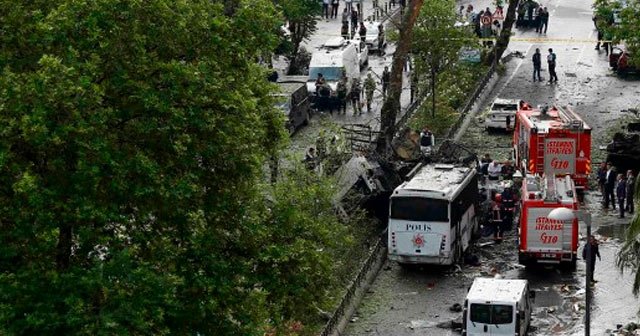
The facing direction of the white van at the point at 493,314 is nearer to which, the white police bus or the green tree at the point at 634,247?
the white police bus

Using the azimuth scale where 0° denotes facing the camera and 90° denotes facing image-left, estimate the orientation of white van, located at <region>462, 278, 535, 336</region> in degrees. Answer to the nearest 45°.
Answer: approximately 180°
